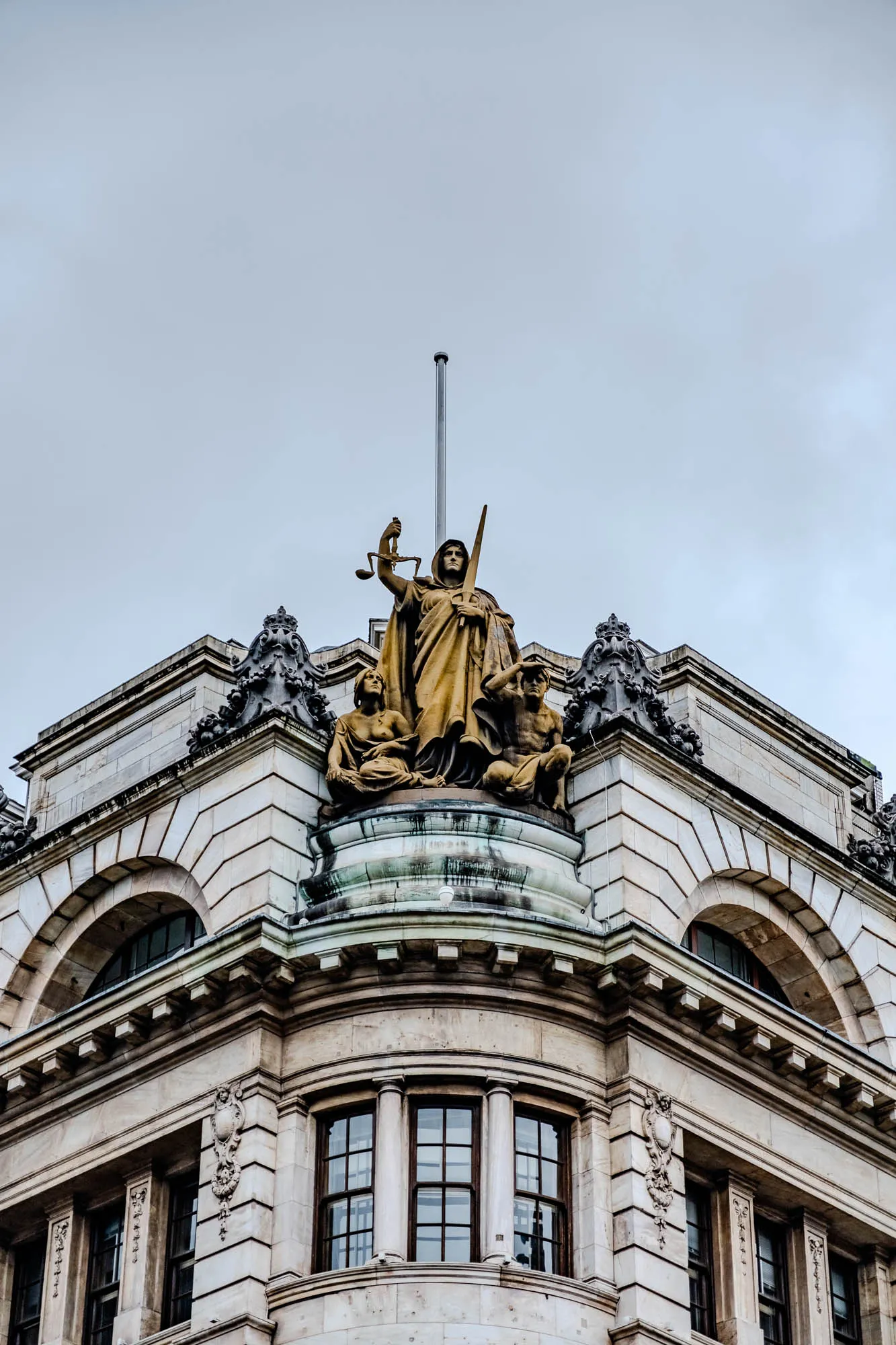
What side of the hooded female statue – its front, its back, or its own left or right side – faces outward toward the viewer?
front

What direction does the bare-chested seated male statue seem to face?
toward the camera

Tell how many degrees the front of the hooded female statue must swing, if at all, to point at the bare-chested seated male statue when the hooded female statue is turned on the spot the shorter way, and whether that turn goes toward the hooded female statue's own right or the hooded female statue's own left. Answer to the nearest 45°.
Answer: approximately 90° to the hooded female statue's own left

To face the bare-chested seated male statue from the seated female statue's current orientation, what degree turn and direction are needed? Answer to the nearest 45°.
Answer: approximately 90° to its left

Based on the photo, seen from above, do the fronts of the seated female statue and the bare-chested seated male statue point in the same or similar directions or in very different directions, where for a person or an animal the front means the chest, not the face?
same or similar directions

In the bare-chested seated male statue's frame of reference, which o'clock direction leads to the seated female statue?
The seated female statue is roughly at 3 o'clock from the bare-chested seated male statue.

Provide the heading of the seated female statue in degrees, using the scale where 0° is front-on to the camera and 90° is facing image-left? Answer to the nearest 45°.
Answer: approximately 0°

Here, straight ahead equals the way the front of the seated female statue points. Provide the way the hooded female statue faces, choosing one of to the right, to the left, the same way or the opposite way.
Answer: the same way

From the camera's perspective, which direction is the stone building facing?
toward the camera
